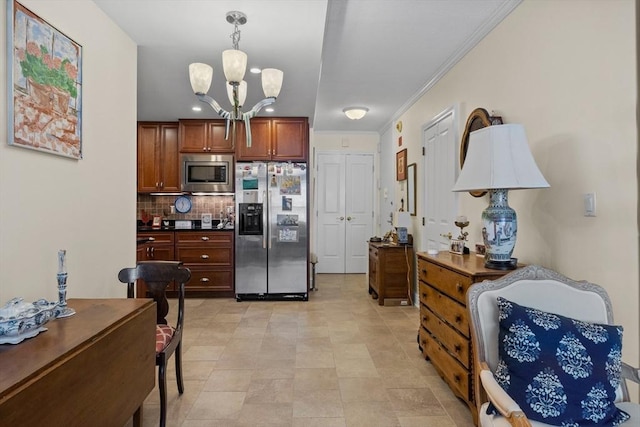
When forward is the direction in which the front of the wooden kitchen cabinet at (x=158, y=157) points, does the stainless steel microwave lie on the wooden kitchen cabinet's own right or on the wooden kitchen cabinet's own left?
on the wooden kitchen cabinet's own left

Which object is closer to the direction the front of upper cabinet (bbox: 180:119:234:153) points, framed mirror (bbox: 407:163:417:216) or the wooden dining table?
the wooden dining table

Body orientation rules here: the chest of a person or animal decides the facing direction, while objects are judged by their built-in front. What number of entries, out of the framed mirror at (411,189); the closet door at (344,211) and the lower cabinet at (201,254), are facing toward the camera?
2

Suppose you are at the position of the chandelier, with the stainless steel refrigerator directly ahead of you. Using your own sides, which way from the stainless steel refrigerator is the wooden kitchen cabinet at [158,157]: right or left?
left

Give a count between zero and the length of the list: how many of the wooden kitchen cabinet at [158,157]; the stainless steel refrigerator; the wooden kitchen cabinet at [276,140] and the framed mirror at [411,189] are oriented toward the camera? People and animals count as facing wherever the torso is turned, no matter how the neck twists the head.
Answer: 3

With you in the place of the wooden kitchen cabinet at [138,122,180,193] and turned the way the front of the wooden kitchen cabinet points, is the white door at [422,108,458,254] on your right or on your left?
on your left

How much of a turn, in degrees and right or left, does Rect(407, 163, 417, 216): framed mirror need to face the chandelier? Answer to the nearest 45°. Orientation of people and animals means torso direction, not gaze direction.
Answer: approximately 45° to its left

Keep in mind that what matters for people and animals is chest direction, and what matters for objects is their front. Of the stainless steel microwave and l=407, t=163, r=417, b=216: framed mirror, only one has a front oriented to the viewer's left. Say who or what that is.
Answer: the framed mirror

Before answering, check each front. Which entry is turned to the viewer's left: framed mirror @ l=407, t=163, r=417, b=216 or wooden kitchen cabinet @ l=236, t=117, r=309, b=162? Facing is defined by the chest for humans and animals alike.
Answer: the framed mirror

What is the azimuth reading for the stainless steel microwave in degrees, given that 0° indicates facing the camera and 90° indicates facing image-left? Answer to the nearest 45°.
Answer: approximately 0°
